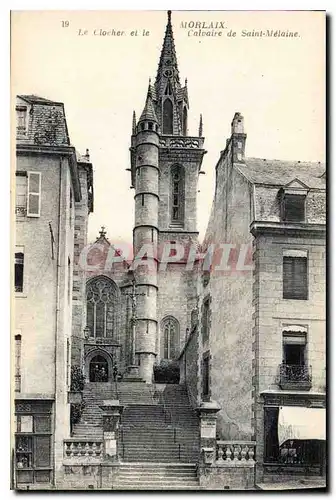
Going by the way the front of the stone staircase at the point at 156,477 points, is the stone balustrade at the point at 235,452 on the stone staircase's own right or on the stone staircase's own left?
on the stone staircase's own left

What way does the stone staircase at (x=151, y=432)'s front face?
toward the camera

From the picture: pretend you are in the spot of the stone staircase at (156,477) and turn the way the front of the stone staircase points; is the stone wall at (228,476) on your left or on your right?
on your left

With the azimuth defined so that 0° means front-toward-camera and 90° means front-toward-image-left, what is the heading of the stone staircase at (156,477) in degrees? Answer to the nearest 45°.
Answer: approximately 0°
